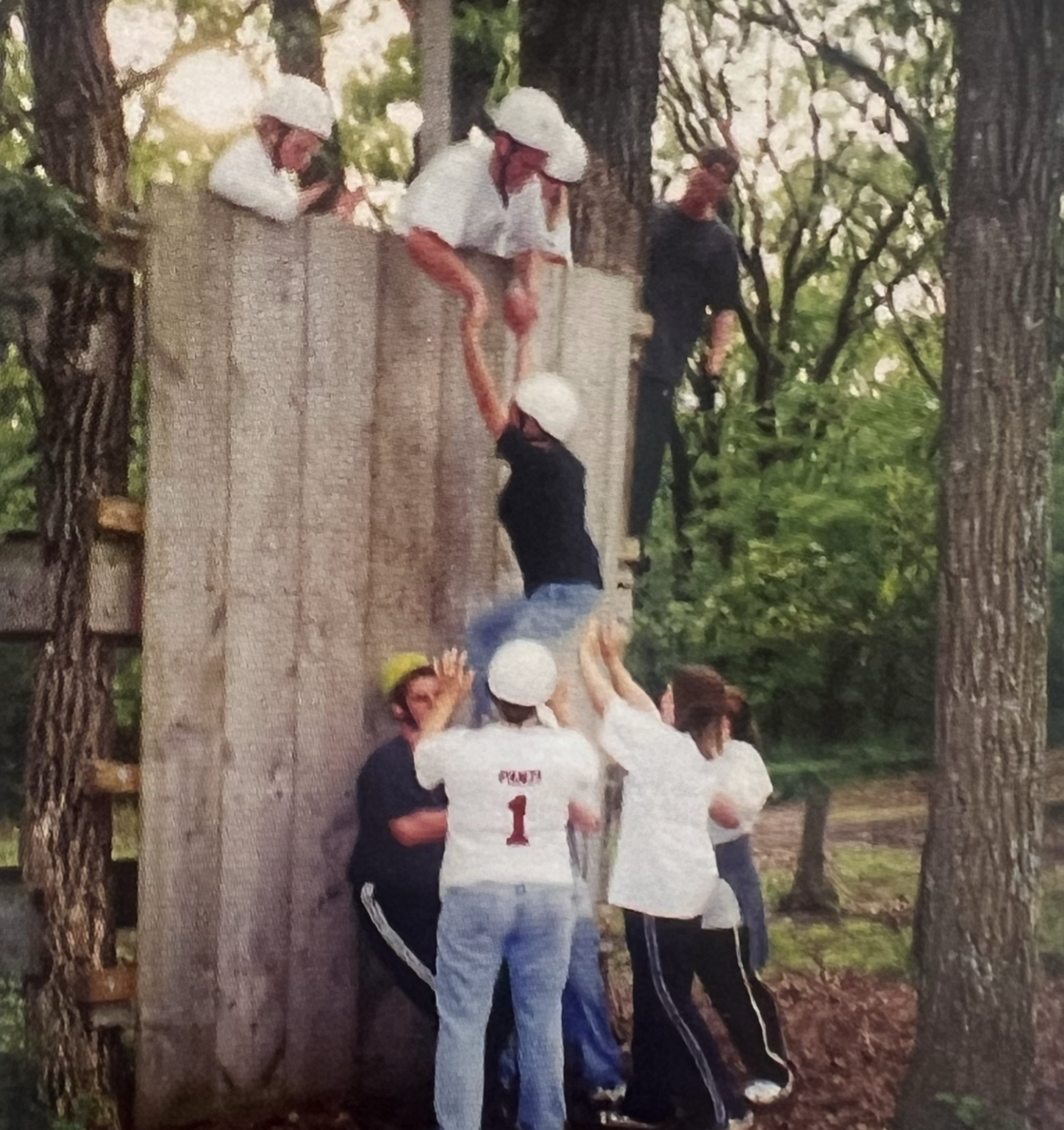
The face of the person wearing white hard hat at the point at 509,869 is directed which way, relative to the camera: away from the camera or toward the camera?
away from the camera

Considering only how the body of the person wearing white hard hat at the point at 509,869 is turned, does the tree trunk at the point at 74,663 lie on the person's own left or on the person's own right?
on the person's own left

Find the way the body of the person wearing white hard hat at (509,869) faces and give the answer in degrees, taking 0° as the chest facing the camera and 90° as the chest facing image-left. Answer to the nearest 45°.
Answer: approximately 180°

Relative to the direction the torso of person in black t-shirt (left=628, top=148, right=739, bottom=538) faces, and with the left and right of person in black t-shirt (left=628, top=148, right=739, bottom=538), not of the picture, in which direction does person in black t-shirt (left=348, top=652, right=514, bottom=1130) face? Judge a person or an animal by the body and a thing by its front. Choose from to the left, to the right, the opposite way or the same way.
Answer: to the left

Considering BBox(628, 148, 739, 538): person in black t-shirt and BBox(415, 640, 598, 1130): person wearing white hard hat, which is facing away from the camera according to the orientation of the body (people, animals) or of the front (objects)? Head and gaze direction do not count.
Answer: the person wearing white hard hat

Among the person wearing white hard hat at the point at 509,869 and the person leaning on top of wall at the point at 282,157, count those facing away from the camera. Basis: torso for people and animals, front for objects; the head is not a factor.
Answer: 1

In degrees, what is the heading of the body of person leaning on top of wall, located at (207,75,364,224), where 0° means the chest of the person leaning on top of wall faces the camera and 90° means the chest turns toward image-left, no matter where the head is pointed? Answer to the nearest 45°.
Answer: approximately 315°

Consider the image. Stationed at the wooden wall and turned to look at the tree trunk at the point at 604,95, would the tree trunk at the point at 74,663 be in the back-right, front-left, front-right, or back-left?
back-left
